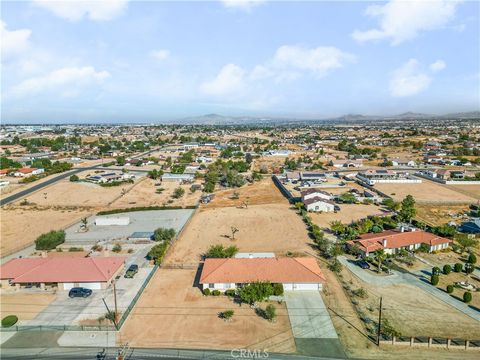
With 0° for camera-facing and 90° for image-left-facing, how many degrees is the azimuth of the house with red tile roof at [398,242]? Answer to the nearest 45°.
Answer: approximately 0°

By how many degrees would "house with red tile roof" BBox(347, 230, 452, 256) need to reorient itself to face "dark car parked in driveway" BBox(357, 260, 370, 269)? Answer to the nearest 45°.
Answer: approximately 45° to its right

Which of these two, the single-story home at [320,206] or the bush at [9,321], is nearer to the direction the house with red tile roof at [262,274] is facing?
the bush

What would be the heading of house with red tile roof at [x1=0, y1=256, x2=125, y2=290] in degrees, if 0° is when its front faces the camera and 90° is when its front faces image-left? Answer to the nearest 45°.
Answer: approximately 0°

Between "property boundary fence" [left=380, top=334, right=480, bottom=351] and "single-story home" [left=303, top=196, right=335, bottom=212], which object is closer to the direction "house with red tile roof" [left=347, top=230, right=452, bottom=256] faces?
the property boundary fence

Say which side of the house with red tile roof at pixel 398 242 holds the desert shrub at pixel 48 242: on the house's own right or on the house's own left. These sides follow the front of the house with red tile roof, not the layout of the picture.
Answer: on the house's own right

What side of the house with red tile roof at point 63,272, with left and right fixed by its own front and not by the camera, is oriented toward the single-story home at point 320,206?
left

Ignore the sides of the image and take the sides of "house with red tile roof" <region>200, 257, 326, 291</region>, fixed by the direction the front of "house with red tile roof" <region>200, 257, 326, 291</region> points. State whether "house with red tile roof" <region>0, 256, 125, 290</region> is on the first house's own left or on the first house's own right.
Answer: on the first house's own right

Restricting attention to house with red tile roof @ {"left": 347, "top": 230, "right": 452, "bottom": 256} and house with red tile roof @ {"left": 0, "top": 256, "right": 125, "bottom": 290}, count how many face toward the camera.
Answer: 2

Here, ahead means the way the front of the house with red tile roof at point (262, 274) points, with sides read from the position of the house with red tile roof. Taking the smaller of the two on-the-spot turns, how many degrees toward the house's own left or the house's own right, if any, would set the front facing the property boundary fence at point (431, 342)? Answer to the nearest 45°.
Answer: approximately 45° to the house's own left
